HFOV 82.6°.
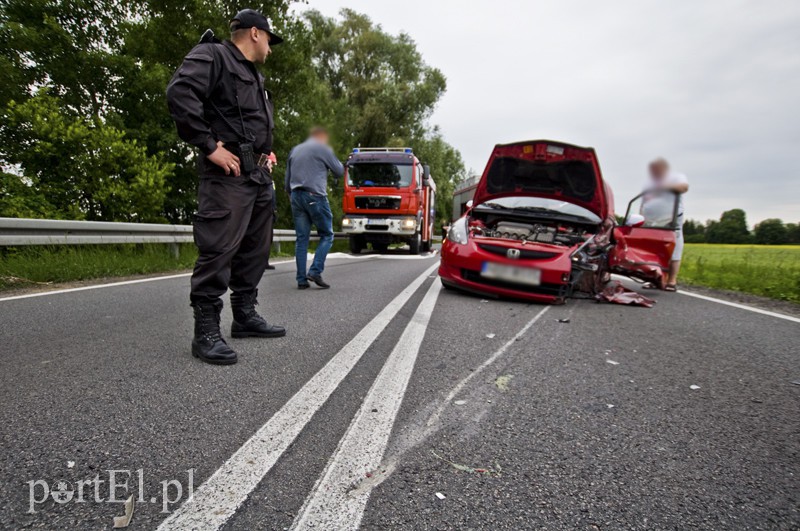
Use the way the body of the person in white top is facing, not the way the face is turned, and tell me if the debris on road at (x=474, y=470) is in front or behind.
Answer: in front

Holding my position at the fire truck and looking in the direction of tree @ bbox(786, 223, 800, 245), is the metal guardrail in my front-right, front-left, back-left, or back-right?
back-right

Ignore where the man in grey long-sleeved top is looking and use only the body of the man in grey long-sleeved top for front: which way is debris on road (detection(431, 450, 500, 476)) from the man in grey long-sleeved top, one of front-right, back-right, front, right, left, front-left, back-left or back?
back-right

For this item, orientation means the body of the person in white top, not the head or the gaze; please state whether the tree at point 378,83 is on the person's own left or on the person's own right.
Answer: on the person's own right

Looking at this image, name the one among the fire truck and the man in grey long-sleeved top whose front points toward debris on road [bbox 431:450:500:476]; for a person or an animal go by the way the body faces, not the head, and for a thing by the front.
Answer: the fire truck

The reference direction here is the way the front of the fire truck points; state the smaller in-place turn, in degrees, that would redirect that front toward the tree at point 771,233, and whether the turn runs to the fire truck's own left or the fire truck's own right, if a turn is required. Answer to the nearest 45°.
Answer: approximately 90° to the fire truck's own left

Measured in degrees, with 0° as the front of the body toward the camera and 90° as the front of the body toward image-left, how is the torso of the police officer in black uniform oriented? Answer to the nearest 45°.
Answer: approximately 315°

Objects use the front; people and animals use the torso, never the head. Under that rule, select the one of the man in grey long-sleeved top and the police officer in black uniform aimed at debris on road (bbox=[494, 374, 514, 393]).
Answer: the police officer in black uniform
